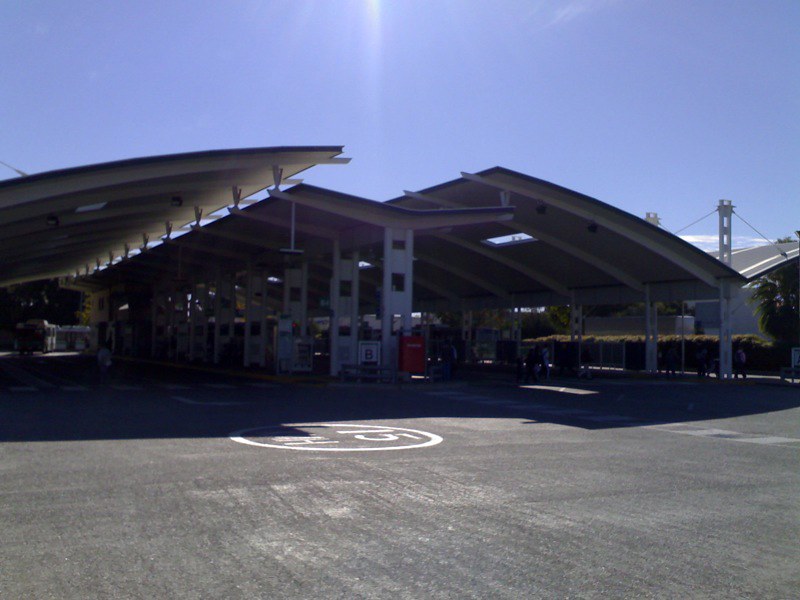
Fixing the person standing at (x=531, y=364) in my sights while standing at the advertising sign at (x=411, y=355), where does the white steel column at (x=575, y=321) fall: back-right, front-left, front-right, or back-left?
front-left

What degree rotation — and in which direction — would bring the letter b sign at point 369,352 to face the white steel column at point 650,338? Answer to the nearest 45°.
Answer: approximately 135° to its left

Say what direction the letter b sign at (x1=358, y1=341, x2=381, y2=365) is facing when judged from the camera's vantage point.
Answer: facing the viewer

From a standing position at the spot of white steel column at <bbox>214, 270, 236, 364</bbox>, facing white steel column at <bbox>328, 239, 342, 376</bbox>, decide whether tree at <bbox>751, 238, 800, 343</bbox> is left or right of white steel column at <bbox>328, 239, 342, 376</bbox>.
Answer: left

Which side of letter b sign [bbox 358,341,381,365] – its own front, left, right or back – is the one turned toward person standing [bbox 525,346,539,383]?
left

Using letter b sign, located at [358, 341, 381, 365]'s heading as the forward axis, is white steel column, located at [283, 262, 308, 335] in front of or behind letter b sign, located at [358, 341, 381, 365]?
behind

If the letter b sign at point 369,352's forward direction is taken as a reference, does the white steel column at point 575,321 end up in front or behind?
behind

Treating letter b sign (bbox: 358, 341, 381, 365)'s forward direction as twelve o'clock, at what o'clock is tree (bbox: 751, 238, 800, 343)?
The tree is roughly at 8 o'clock from the letter b sign.
